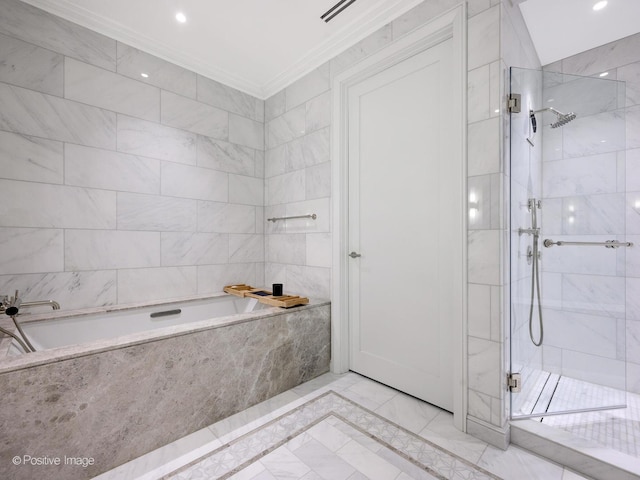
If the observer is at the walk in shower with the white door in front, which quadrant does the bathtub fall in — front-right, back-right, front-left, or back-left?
front-left

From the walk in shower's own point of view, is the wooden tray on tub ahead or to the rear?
ahead

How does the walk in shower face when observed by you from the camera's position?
facing the viewer and to the left of the viewer

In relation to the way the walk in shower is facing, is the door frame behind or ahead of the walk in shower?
ahead

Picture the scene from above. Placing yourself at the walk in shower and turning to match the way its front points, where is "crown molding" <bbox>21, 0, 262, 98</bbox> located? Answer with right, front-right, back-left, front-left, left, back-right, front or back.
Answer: front

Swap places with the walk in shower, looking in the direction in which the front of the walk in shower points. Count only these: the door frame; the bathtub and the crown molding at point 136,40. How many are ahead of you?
3

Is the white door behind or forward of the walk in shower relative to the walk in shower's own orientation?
forward
